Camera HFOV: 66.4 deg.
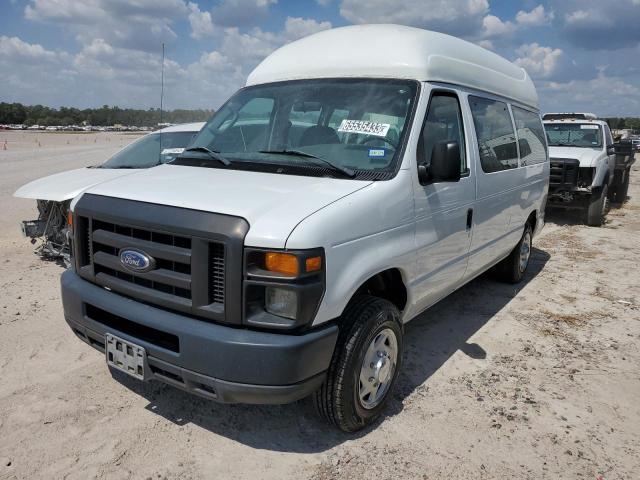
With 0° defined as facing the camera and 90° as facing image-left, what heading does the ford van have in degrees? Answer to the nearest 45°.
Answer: approximately 45°

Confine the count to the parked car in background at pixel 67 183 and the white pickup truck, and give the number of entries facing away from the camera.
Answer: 0

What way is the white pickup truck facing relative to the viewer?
toward the camera

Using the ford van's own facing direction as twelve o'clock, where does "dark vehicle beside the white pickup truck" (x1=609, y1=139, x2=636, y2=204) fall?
The dark vehicle beside the white pickup truck is roughly at 6 o'clock from the ford van.

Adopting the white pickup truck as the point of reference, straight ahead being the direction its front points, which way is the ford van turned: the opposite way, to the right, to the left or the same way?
the same way

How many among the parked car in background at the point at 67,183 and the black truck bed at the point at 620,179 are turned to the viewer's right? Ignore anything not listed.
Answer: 0

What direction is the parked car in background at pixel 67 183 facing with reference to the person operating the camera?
facing the viewer and to the left of the viewer

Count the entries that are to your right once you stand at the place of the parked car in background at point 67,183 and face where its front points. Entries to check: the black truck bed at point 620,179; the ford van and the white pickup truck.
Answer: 0

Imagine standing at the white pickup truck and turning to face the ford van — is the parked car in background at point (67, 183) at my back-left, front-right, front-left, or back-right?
front-right

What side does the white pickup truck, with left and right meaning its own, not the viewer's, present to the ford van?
front

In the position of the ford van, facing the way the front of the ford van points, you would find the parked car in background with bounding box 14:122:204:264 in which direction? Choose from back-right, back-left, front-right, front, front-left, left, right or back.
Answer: right

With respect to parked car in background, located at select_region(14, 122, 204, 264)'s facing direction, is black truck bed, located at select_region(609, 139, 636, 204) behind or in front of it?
behind

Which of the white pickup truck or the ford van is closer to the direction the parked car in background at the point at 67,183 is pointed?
the ford van

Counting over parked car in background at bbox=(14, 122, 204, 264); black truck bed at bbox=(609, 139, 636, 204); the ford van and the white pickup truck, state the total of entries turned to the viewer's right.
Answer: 0

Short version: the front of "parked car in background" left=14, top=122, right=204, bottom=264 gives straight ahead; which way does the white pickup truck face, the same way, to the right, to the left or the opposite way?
the same way
